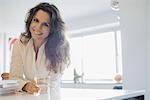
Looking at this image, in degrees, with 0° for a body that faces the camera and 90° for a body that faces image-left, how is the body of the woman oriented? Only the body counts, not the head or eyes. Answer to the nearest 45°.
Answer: approximately 0°

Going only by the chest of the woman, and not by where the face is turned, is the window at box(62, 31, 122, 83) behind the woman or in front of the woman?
behind
